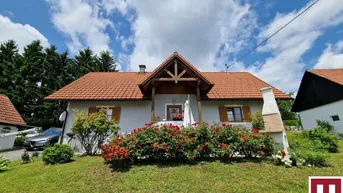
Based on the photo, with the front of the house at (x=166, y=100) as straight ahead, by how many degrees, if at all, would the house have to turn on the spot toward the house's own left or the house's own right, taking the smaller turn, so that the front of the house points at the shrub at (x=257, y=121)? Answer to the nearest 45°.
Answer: approximately 90° to the house's own left

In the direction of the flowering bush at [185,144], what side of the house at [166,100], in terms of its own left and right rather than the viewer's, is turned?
front

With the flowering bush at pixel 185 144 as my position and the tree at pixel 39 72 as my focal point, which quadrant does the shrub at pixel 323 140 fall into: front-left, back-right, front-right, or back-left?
back-right

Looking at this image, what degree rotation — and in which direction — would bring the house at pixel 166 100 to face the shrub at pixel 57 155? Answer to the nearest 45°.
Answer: approximately 45° to its right

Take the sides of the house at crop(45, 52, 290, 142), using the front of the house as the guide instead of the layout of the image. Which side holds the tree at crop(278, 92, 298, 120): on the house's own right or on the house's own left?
on the house's own left

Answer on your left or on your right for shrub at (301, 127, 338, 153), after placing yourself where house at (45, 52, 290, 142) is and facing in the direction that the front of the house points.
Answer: on your left

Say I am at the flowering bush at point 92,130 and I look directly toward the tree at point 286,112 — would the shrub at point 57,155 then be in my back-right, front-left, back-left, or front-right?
back-right

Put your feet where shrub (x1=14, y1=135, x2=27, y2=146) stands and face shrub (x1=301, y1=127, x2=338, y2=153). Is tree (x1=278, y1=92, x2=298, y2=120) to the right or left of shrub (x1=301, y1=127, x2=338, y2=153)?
left

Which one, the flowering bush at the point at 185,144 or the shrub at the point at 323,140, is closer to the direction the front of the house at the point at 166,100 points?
the flowering bush

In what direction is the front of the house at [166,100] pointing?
toward the camera

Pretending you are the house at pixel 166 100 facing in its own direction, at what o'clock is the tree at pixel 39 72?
The tree is roughly at 4 o'clock from the house.

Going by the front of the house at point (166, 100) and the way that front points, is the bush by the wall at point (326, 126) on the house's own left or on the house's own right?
on the house's own left

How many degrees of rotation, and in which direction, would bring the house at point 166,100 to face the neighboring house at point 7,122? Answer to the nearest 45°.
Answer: approximately 90° to its right

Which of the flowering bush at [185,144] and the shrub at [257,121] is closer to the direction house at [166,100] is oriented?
the flowering bush

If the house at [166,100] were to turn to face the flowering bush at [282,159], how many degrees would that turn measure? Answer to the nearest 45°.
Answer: approximately 45° to its left
